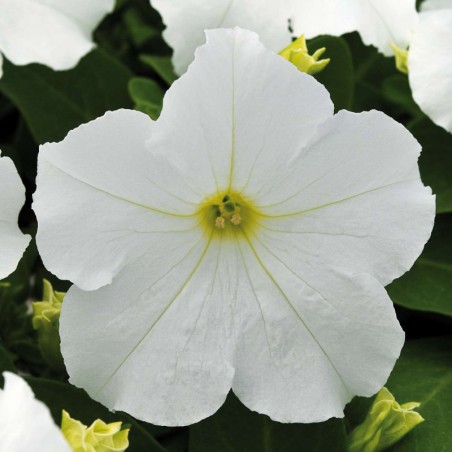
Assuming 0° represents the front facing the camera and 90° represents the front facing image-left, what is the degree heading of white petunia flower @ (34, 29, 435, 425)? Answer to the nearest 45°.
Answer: approximately 0°
